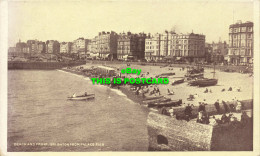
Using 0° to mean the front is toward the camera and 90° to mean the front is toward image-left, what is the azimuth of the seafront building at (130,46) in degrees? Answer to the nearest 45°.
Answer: approximately 45°
